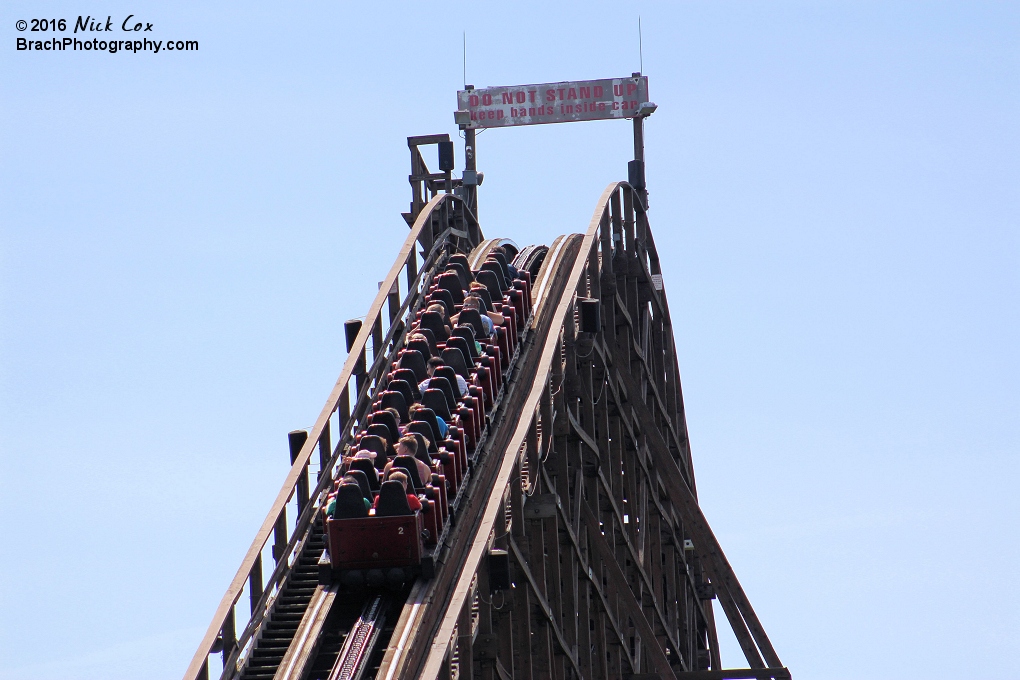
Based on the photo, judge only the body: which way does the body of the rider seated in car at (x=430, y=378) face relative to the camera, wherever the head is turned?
away from the camera
